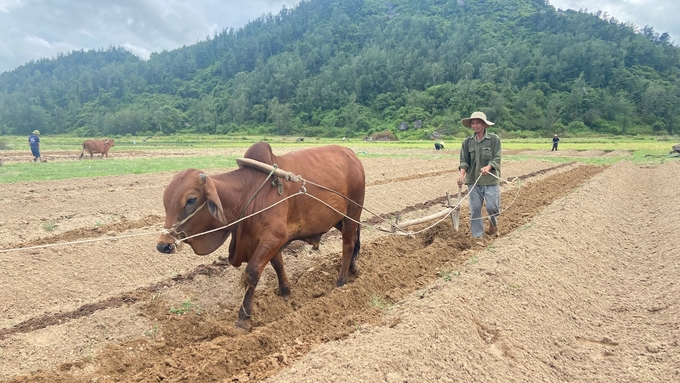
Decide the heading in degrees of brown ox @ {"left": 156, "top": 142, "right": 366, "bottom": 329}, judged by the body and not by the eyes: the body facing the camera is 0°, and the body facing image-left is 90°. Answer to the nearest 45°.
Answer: approximately 45°

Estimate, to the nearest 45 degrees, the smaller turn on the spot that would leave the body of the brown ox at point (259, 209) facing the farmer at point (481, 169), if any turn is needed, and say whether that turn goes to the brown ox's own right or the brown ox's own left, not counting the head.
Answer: approximately 180°

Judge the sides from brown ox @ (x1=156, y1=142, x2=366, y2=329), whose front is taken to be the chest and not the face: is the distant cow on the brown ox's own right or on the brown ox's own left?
on the brown ox's own right
